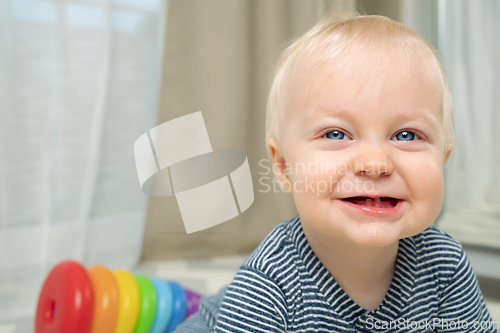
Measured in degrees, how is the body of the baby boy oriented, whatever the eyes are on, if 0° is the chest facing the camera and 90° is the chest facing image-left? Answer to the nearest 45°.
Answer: approximately 0°

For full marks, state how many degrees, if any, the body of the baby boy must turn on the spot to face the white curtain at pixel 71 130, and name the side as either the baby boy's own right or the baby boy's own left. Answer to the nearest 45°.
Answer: approximately 135° to the baby boy's own right
